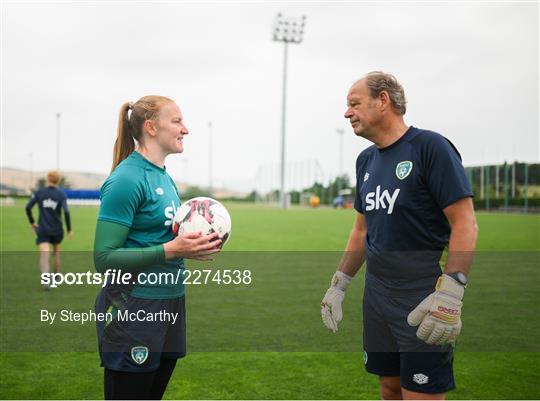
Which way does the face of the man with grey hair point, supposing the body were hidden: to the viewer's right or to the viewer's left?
to the viewer's left

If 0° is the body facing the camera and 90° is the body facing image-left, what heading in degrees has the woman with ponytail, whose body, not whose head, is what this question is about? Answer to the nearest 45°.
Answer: approximately 270°

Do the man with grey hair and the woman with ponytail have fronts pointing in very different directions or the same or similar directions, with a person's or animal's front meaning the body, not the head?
very different directions

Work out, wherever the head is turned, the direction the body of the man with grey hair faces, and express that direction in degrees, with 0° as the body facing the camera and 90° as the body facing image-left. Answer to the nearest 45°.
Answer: approximately 45°

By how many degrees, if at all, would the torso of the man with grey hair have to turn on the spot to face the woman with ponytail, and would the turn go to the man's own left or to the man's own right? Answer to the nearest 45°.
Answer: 0° — they already face them

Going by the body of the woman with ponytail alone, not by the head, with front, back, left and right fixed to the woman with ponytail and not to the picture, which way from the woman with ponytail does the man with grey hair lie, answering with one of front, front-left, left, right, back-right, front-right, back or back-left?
front

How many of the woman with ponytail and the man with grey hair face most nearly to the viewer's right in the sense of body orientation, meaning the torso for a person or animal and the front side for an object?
1

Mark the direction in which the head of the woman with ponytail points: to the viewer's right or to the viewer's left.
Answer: to the viewer's right
